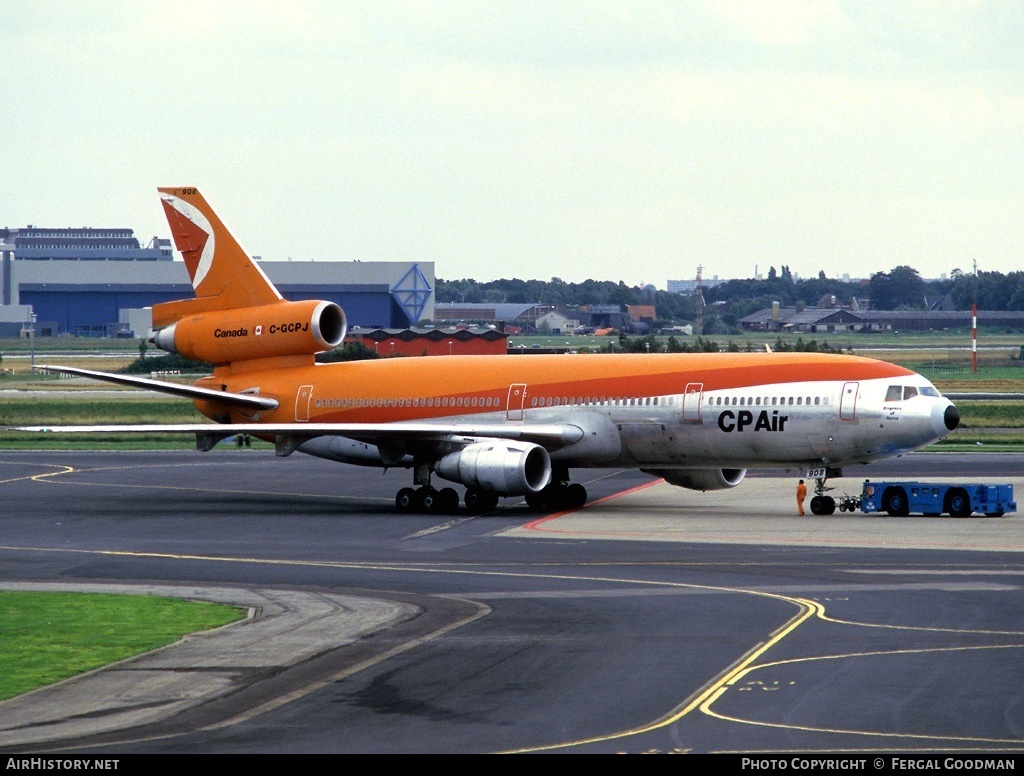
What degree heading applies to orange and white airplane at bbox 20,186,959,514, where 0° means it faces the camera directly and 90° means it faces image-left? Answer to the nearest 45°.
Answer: approximately 315°

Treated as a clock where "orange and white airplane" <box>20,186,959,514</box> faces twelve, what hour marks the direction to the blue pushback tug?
The blue pushback tug is roughly at 11 o'clock from the orange and white airplane.
